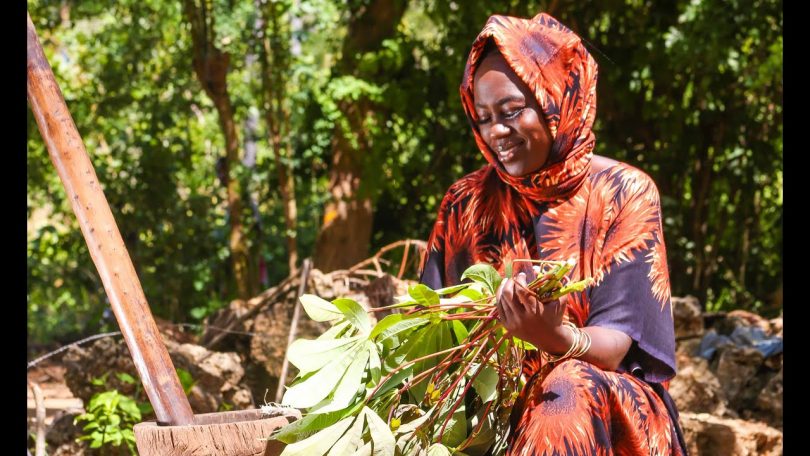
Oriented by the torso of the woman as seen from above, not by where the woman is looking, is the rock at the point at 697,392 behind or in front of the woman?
behind

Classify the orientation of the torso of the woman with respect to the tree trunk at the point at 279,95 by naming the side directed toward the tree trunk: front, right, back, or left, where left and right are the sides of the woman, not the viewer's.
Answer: right

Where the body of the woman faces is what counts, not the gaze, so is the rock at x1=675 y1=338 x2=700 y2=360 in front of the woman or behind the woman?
behind

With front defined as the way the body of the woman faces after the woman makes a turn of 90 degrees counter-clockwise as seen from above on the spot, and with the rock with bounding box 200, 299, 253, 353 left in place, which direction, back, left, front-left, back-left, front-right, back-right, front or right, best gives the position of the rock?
back

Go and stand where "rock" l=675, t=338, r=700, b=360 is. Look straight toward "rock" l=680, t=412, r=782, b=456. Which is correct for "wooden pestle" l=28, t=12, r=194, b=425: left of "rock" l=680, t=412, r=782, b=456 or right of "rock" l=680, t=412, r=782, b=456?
right

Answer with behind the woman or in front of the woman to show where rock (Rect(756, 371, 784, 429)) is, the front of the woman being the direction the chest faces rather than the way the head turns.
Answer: behind

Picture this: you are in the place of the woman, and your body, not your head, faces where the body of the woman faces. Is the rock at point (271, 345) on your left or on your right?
on your right

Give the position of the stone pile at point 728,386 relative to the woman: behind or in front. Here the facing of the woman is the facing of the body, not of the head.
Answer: behind

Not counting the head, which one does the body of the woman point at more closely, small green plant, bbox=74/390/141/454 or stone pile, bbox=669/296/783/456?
the small green plant

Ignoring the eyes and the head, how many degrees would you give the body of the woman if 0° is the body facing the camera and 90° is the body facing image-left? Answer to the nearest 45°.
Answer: approximately 45°
